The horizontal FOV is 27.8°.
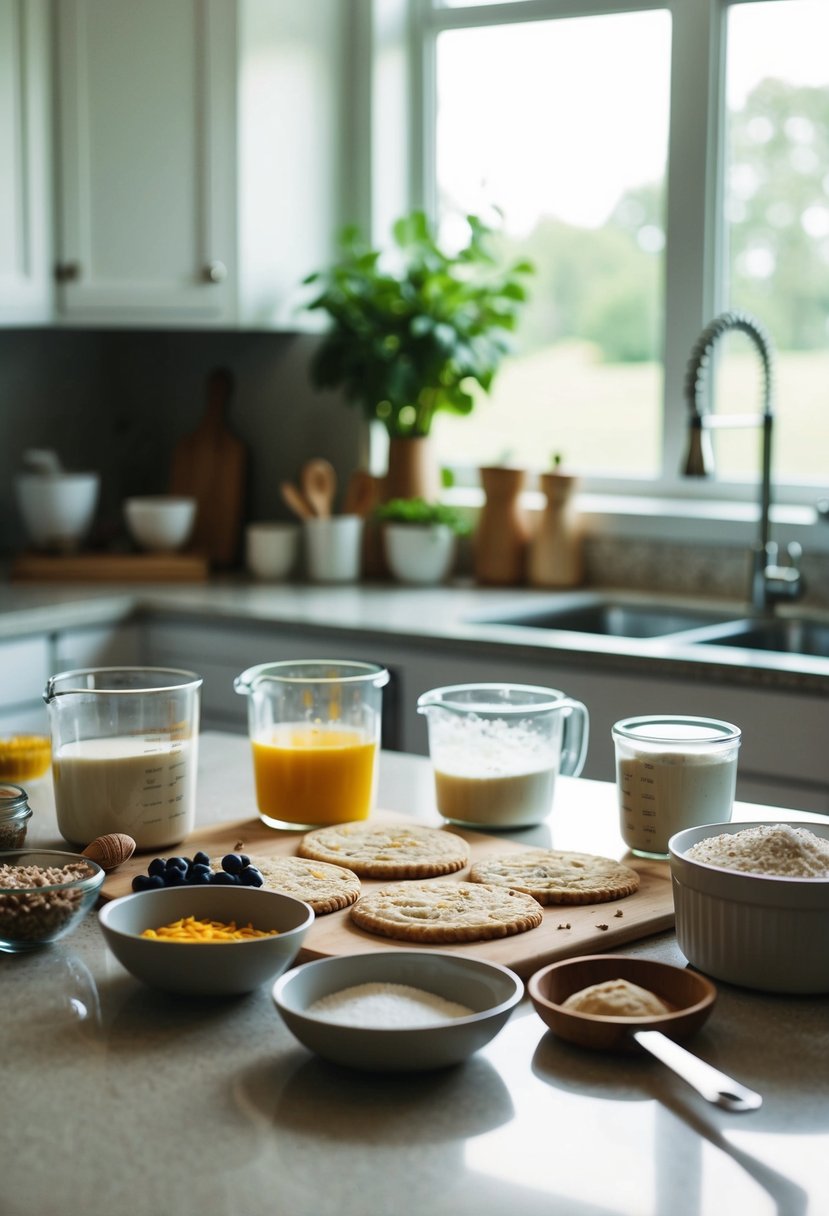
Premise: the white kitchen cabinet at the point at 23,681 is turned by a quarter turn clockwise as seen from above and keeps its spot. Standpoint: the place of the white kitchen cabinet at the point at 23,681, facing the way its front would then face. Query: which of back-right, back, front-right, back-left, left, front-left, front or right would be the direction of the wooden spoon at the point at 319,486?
back

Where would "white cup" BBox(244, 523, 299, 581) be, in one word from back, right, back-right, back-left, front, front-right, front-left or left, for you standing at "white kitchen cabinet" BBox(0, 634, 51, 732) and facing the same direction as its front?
left

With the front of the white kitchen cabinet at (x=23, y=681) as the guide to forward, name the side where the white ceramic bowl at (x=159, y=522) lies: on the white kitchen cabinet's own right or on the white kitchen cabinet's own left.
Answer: on the white kitchen cabinet's own left

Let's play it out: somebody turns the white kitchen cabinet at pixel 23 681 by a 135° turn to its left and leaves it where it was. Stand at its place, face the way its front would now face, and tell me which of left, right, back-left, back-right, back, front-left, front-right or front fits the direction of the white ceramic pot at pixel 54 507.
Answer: front

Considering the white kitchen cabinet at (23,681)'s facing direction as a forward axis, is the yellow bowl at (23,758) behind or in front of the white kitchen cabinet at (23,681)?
in front

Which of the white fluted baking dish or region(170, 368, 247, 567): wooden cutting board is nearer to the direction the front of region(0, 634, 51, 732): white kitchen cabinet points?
the white fluted baking dish

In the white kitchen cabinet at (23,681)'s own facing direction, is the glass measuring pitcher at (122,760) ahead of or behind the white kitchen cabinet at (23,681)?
ahead

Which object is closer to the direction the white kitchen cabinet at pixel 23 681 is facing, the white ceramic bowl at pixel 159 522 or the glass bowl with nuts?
the glass bowl with nuts
